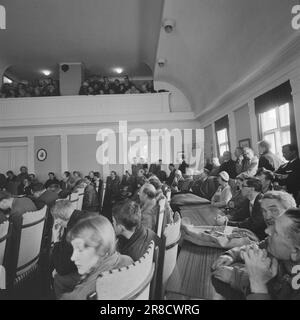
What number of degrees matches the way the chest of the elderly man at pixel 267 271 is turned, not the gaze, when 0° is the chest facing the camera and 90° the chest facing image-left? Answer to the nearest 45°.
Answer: approximately 45°

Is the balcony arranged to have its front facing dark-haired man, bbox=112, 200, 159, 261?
yes

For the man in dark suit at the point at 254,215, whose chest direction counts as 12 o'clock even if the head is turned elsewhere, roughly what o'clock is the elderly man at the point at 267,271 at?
The elderly man is roughly at 9 o'clock from the man in dark suit.

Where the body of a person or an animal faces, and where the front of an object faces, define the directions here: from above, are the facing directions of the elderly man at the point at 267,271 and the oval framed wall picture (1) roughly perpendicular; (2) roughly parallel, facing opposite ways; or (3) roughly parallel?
roughly perpendicular

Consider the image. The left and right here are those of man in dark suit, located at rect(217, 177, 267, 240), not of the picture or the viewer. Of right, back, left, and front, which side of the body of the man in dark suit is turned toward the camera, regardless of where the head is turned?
left

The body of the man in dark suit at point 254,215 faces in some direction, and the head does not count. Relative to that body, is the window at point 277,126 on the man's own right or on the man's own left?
on the man's own right

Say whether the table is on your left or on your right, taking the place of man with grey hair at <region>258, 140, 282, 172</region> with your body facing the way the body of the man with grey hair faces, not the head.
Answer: on your left

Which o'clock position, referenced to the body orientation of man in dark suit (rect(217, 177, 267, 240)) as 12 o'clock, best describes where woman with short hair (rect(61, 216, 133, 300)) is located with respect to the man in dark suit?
The woman with short hair is roughly at 10 o'clock from the man in dark suit.

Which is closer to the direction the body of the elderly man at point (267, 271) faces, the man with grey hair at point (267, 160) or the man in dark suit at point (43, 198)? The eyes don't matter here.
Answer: the man in dark suit

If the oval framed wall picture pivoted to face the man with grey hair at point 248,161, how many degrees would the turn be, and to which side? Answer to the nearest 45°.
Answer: approximately 45° to its left

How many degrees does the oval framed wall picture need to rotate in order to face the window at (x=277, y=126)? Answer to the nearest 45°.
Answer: approximately 45° to its left
